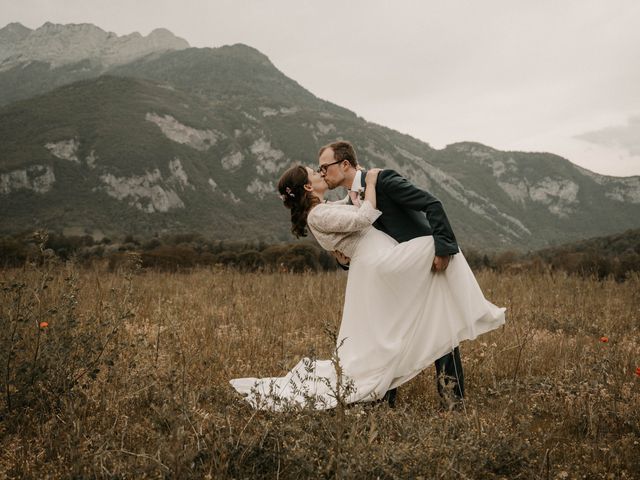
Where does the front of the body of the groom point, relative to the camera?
to the viewer's left
